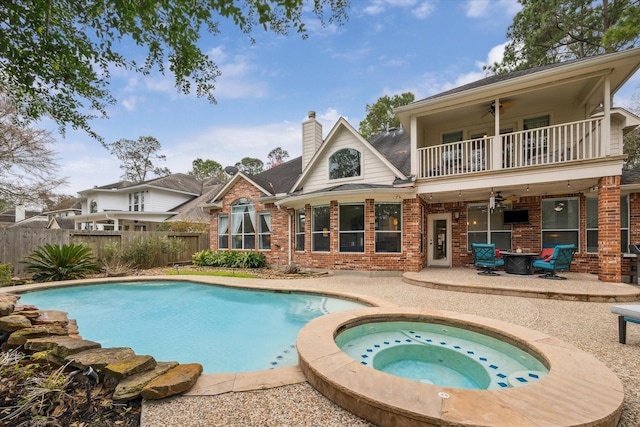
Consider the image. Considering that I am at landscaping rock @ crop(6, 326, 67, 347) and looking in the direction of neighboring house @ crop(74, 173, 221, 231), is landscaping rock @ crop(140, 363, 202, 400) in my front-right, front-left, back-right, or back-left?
back-right

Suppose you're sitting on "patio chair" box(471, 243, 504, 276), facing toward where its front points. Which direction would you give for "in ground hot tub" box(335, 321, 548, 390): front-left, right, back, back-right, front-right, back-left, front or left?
back-right

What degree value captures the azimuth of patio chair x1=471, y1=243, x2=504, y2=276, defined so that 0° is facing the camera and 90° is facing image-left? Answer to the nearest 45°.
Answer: approximately 225°

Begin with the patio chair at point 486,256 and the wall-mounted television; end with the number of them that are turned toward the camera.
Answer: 1

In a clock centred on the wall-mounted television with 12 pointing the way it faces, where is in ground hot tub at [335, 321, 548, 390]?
The in ground hot tub is roughly at 12 o'clock from the wall-mounted television.

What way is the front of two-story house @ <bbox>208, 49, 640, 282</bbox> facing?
away from the camera

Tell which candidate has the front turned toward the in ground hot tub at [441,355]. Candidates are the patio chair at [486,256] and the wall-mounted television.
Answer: the wall-mounted television

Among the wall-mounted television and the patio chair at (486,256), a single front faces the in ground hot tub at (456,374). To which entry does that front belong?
the wall-mounted television

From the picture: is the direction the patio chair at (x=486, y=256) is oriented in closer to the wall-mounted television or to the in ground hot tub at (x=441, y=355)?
the wall-mounted television
